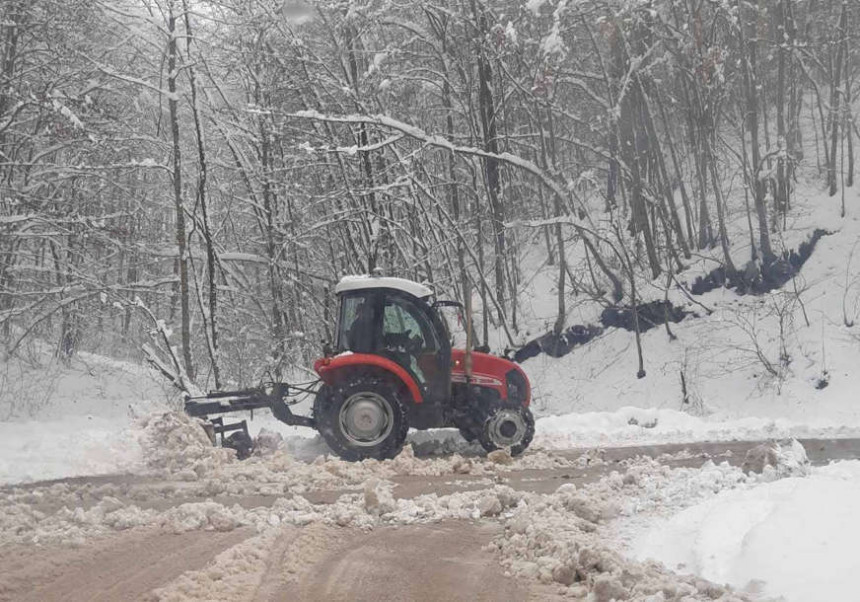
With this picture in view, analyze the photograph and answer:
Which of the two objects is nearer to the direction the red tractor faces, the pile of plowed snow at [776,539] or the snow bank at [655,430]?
the snow bank

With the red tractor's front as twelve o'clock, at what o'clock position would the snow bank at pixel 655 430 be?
The snow bank is roughly at 11 o'clock from the red tractor.

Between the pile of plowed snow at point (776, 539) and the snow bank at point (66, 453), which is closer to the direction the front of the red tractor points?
the pile of plowed snow

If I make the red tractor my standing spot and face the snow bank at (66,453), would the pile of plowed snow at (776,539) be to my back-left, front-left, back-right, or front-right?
back-left

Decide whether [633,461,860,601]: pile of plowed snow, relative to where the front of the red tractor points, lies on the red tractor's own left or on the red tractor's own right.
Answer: on the red tractor's own right

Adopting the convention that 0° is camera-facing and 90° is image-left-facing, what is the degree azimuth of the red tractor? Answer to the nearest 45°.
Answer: approximately 270°

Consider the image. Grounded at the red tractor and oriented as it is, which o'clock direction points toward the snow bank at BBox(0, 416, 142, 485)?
The snow bank is roughly at 6 o'clock from the red tractor.

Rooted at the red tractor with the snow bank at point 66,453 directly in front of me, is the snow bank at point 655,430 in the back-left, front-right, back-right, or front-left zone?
back-right
